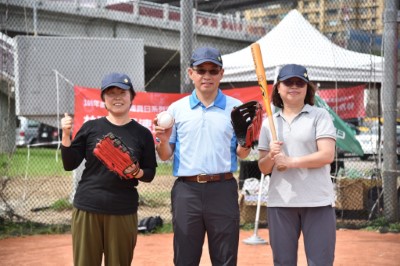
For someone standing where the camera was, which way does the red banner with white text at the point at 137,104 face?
facing the viewer

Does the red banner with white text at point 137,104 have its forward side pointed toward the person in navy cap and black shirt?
yes

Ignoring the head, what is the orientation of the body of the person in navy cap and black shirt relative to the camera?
toward the camera

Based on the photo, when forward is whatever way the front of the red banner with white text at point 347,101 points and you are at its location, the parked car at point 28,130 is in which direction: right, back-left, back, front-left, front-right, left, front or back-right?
back-right

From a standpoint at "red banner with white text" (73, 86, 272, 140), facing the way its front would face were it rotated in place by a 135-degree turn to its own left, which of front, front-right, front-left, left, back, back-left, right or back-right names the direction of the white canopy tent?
front

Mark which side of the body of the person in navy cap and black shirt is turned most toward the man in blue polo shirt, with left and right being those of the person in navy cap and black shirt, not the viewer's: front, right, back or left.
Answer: left

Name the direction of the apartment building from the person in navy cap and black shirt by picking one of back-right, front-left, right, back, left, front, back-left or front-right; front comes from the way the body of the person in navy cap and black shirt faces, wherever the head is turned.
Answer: back-left

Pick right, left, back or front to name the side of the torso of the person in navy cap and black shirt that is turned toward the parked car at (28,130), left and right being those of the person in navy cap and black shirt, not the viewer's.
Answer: back

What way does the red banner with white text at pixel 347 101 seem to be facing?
toward the camera

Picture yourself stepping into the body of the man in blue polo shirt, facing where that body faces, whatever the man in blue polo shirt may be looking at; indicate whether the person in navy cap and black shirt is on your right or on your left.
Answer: on your right

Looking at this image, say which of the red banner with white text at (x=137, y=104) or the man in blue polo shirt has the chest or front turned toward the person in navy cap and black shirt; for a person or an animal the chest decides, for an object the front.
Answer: the red banner with white text
